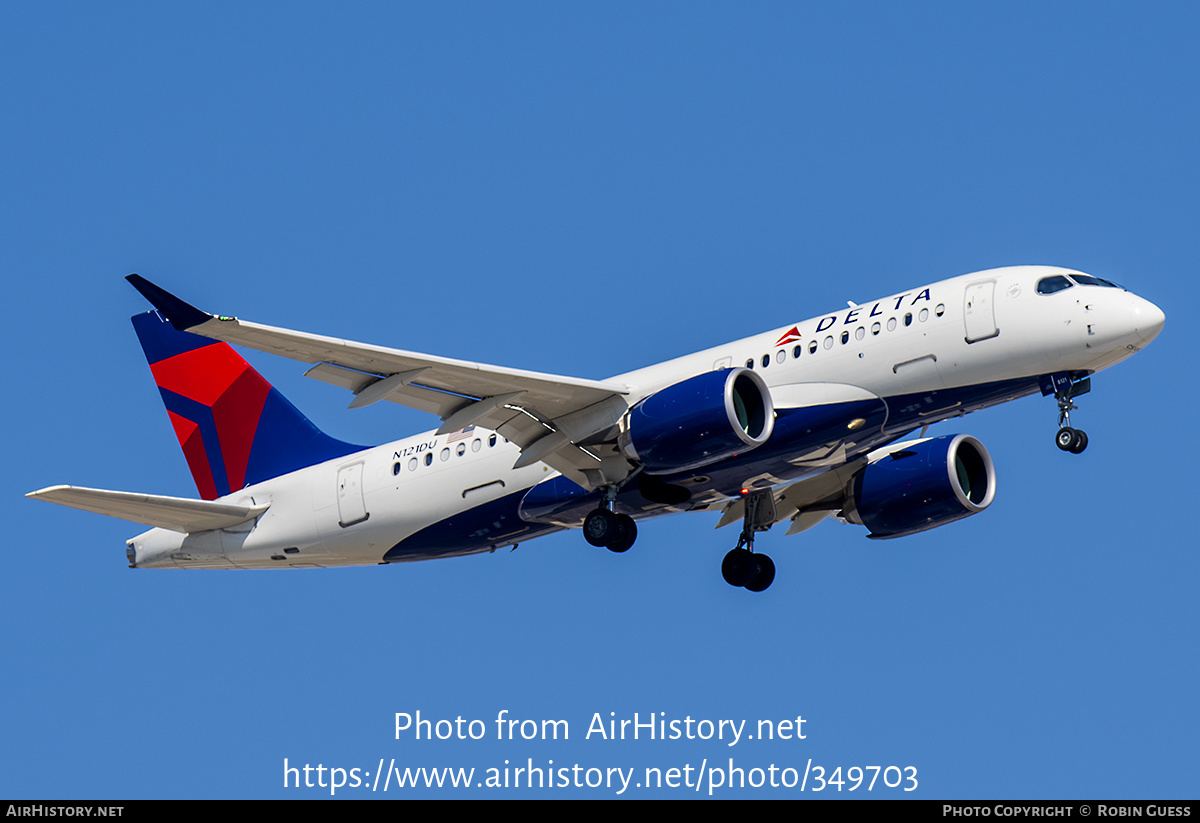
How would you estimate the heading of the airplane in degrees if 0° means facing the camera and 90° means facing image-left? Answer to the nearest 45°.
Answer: approximately 315°
